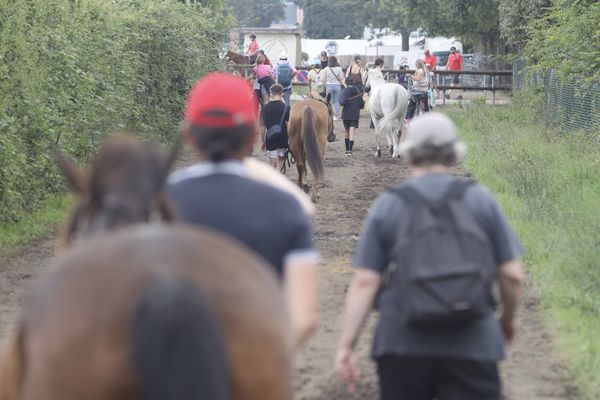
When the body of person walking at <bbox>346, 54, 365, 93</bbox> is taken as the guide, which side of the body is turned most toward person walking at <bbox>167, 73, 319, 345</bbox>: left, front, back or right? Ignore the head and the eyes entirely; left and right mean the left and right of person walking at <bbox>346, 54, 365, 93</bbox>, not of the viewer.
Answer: back

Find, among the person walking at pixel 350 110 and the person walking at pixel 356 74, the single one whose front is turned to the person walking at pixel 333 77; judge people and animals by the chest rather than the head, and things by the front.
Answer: the person walking at pixel 350 110

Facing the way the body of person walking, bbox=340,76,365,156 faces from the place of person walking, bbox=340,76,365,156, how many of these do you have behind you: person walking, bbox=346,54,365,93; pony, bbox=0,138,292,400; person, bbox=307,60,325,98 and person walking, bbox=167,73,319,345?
2

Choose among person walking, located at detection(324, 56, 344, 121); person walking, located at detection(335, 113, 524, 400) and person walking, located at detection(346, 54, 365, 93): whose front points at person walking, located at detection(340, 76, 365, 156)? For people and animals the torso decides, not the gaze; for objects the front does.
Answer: person walking, located at detection(335, 113, 524, 400)

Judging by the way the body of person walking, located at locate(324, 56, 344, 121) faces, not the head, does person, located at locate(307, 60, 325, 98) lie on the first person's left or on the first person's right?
on the first person's left

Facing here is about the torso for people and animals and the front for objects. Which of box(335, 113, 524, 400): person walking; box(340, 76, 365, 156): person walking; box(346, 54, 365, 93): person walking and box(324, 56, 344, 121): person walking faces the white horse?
box(335, 113, 524, 400): person walking

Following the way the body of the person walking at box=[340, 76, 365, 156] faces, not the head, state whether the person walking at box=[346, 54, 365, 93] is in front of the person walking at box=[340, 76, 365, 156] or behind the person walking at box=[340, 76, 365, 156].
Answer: in front

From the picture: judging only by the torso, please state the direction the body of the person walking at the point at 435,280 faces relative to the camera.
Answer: away from the camera

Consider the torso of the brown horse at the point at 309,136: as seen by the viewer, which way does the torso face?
away from the camera

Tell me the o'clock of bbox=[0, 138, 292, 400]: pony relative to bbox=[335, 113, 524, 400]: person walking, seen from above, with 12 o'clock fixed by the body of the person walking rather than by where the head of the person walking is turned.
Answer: The pony is roughly at 7 o'clock from the person walking.

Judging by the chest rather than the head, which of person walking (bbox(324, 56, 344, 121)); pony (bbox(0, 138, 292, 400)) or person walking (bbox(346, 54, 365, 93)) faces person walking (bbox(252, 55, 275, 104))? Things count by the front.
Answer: the pony

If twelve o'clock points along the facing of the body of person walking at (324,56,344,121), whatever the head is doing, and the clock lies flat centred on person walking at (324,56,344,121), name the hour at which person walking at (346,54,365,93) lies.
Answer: person walking at (346,54,365,93) is roughly at 3 o'clock from person walking at (324,56,344,121).

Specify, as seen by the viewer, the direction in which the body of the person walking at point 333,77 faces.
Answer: away from the camera

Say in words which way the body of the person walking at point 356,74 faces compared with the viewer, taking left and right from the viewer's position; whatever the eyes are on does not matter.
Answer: facing away from the viewer

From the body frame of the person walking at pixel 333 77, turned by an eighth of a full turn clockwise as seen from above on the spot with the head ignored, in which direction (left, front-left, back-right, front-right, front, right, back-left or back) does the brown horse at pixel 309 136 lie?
back-right
